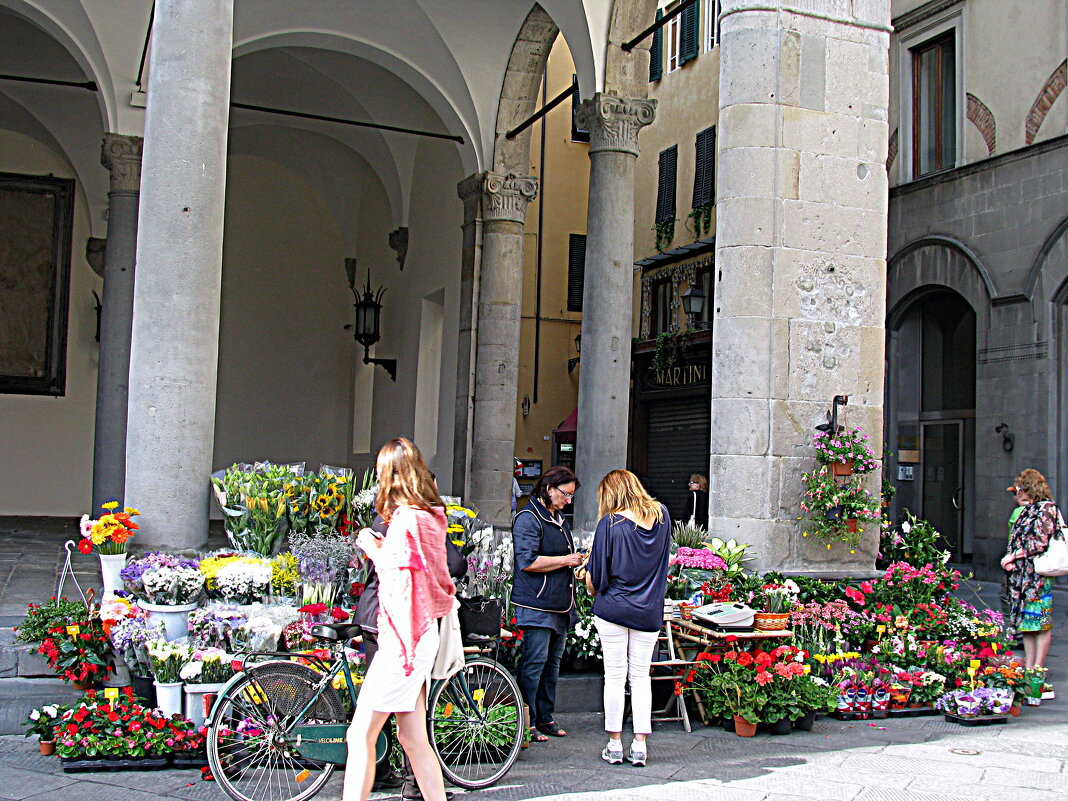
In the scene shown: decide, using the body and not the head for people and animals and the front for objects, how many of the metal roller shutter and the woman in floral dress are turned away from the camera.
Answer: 0

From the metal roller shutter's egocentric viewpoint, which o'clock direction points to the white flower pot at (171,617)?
The white flower pot is roughly at 11 o'clock from the metal roller shutter.

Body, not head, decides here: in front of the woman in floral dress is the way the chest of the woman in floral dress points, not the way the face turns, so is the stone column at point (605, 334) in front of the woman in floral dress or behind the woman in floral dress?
in front

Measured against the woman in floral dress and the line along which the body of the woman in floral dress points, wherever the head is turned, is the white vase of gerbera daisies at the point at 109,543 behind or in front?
in front

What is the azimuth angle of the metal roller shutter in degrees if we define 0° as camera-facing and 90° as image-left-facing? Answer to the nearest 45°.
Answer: approximately 45°

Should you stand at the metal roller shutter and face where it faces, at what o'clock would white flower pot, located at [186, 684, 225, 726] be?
The white flower pot is roughly at 11 o'clock from the metal roller shutter.

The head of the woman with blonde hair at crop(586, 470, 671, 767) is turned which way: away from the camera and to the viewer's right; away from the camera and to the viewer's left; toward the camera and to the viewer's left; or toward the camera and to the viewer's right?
away from the camera and to the viewer's left

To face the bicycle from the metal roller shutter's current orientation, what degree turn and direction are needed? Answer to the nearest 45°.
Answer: approximately 45° to its left

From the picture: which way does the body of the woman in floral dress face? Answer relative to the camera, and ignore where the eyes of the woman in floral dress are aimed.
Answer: to the viewer's left

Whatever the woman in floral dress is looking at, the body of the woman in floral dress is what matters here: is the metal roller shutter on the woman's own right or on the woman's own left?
on the woman's own right

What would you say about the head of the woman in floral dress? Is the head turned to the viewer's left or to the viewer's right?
to the viewer's left

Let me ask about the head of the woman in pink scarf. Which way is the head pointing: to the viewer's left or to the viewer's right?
to the viewer's left
